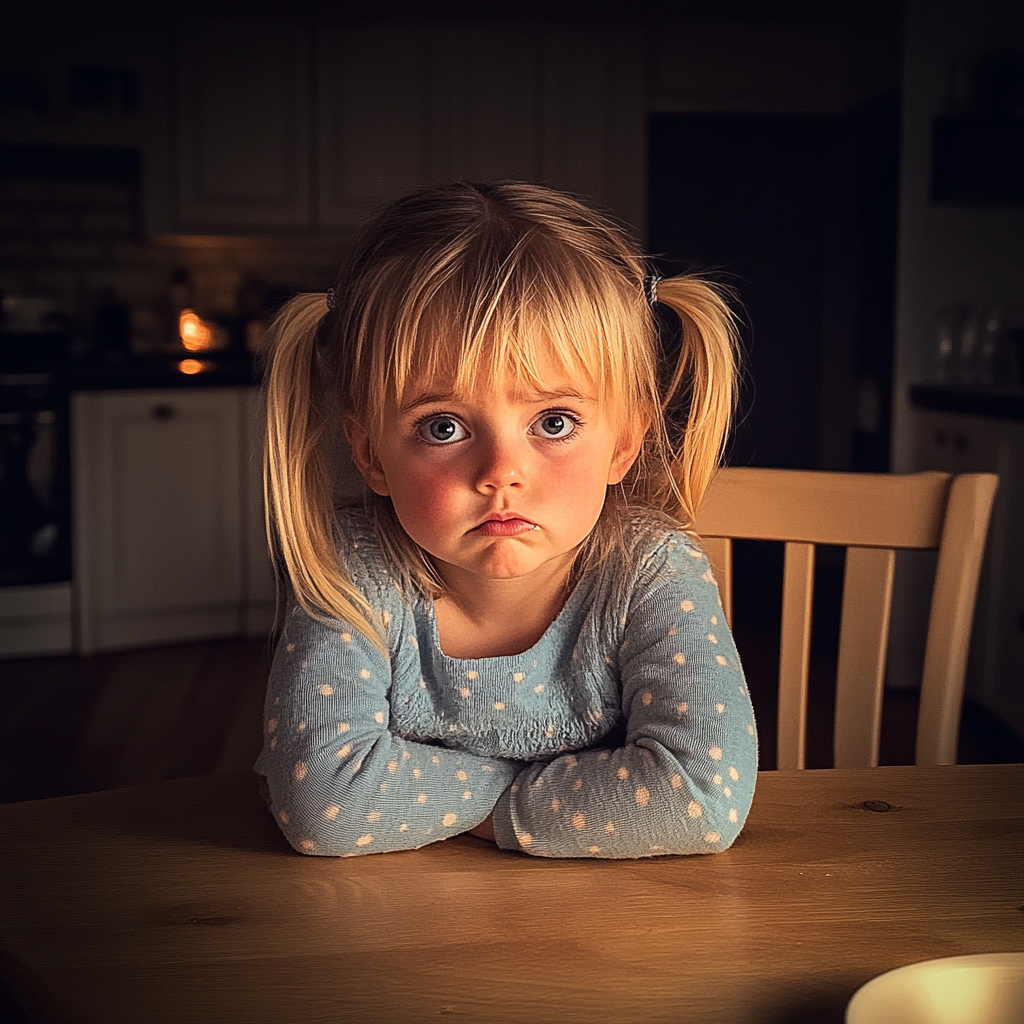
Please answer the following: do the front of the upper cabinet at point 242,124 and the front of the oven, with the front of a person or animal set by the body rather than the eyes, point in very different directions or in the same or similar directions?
same or similar directions

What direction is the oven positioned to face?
toward the camera

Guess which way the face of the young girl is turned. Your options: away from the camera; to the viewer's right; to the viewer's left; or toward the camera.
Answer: toward the camera

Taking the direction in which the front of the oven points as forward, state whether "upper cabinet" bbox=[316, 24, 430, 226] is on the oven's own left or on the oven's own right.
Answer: on the oven's own left

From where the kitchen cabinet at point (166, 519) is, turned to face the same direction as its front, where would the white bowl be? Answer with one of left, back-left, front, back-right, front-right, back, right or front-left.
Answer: front

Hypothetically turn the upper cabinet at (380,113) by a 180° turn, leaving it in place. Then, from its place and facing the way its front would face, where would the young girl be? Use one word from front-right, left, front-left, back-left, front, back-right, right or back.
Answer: back

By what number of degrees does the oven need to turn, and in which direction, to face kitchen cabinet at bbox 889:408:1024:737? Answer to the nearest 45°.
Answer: approximately 45° to its left

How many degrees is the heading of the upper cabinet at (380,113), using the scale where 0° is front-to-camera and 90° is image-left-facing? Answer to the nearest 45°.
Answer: approximately 0°

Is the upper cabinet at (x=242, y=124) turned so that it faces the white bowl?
yes

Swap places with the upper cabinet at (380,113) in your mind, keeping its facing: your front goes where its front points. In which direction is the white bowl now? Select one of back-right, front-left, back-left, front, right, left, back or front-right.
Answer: front

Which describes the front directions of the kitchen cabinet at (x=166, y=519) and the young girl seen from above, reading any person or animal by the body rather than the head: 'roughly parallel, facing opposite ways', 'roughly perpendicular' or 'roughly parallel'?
roughly parallel

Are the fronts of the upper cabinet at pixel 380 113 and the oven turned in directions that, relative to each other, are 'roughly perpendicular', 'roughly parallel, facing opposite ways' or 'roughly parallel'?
roughly parallel

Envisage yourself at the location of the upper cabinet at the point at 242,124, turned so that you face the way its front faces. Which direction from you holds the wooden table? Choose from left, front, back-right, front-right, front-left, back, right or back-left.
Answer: front

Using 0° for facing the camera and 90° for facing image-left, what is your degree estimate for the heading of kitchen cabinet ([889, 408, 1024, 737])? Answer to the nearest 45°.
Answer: approximately 45°

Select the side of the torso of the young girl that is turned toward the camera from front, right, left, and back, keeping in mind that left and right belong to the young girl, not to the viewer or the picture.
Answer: front
